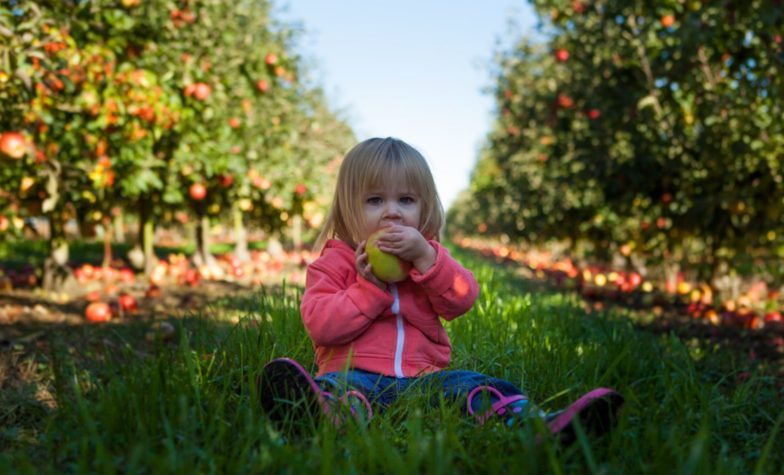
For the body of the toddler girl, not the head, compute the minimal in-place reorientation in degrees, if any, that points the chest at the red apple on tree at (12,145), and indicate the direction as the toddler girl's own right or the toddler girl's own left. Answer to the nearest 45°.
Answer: approximately 135° to the toddler girl's own right

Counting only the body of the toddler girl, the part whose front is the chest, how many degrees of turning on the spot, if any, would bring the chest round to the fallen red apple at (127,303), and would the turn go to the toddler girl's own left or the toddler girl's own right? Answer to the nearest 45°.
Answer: approximately 135° to the toddler girl's own right

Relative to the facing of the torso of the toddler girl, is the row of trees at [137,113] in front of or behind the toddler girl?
behind

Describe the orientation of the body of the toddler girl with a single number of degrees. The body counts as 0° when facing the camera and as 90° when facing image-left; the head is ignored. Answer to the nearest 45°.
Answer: approximately 0°

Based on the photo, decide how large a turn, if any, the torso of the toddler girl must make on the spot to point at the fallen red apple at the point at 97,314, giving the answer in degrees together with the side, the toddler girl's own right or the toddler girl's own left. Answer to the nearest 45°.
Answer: approximately 135° to the toddler girl's own right

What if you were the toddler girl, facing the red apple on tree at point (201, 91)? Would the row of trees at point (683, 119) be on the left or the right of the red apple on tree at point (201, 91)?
right

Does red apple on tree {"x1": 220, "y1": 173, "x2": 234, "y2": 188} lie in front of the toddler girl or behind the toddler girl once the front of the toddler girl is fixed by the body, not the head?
behind
